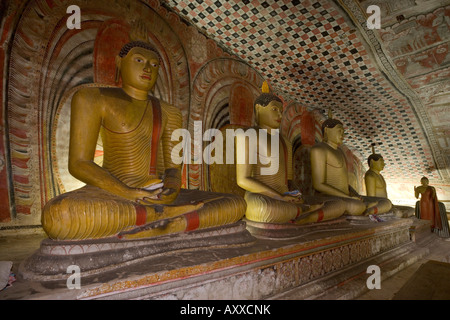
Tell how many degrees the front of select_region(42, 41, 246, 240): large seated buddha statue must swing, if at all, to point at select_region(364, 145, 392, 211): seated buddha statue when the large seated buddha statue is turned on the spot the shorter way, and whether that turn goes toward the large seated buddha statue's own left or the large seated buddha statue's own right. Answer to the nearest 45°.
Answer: approximately 90° to the large seated buddha statue's own left

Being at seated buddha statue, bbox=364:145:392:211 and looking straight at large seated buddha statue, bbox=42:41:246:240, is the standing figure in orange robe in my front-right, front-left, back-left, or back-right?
back-left

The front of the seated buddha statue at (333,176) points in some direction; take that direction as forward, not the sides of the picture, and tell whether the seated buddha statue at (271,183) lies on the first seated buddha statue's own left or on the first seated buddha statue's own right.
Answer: on the first seated buddha statue's own right

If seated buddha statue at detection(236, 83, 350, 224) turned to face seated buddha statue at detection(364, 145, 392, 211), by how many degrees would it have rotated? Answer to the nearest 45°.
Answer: approximately 90° to its left

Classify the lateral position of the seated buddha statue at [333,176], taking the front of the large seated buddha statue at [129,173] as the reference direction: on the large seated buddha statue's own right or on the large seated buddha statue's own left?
on the large seated buddha statue's own left

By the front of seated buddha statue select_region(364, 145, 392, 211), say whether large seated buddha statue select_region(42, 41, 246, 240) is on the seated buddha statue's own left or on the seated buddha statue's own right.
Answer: on the seated buddha statue's own right

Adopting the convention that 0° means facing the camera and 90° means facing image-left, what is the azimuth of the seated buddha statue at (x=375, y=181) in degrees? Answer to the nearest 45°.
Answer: approximately 315°
